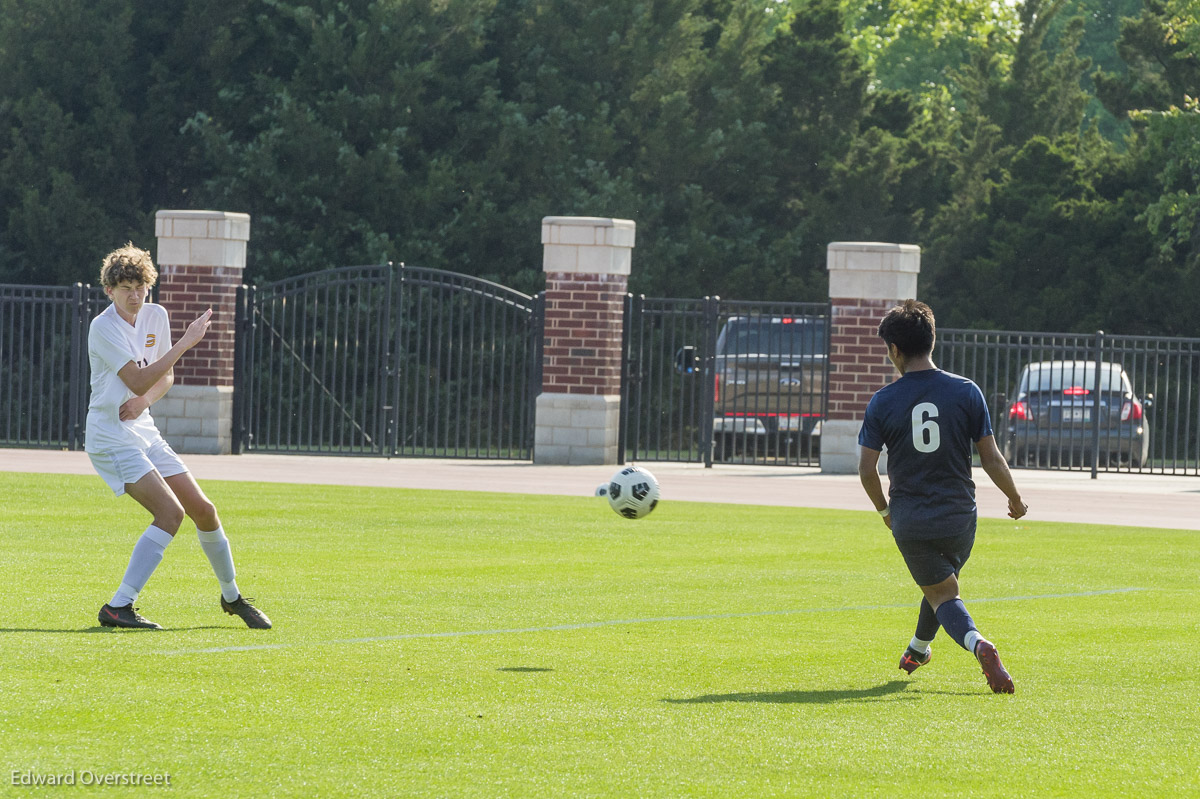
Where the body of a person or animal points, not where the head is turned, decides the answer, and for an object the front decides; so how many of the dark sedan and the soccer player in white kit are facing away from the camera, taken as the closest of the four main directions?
1

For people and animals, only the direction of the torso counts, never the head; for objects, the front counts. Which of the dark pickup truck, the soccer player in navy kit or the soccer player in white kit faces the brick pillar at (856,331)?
the soccer player in navy kit

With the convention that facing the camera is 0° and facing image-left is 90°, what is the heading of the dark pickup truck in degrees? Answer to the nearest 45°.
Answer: approximately 180°

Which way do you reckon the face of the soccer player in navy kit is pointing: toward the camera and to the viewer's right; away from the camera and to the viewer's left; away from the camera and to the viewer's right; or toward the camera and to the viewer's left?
away from the camera and to the viewer's left

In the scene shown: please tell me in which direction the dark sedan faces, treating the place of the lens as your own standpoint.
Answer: facing away from the viewer

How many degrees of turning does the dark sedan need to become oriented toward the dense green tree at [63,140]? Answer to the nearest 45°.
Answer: approximately 90° to its left

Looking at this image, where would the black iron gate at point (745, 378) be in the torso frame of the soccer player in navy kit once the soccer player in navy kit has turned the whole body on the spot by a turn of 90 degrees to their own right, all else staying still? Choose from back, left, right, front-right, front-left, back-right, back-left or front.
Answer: left

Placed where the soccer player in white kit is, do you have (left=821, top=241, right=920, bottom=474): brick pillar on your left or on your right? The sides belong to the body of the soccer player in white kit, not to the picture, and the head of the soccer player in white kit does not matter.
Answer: on your left

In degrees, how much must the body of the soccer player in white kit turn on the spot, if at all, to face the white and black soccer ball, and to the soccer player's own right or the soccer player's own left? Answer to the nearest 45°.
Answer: approximately 45° to the soccer player's own left

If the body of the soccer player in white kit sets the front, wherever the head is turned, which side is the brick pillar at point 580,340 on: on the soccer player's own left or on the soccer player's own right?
on the soccer player's own left

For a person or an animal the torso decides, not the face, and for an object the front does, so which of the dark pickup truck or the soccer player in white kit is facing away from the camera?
the dark pickup truck

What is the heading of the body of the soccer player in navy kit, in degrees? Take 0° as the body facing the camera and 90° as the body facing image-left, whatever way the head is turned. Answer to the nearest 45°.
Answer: approximately 180°

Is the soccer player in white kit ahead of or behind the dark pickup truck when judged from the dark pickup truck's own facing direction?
behind

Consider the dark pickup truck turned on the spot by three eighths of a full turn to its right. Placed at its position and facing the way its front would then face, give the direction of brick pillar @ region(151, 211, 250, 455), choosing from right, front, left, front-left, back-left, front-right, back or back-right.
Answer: back-right

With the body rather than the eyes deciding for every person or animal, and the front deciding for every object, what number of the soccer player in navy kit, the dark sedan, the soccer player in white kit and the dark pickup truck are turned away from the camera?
3

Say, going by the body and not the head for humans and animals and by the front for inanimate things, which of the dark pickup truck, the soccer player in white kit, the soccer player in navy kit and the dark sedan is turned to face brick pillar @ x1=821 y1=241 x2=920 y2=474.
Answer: the soccer player in navy kit

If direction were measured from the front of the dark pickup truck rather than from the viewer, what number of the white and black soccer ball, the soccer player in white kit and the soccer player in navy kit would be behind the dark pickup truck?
3

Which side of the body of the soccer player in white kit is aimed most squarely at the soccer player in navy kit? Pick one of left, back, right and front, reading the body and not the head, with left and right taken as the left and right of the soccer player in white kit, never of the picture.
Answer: front

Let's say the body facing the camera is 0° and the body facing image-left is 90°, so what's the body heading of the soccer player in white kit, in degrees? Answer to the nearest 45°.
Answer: approximately 315°
